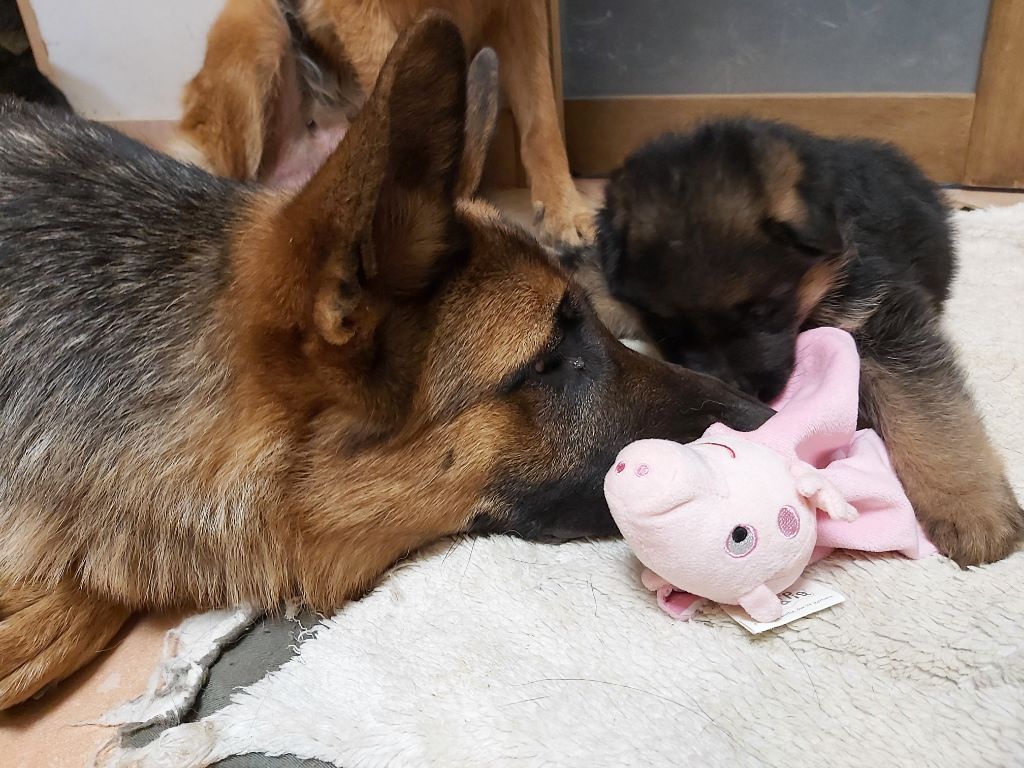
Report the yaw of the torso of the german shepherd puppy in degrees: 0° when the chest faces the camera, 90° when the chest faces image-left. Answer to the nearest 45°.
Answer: approximately 0°

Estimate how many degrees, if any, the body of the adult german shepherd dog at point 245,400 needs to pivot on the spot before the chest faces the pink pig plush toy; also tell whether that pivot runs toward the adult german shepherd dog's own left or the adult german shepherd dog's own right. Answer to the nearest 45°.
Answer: approximately 45° to the adult german shepherd dog's own right

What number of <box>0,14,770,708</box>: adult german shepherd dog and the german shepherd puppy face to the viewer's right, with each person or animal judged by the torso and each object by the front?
1

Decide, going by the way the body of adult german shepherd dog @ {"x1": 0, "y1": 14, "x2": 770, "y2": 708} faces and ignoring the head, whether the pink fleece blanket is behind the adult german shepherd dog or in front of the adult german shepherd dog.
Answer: in front

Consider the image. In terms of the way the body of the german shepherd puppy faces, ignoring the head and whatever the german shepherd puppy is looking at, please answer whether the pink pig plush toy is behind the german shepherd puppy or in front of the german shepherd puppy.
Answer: in front

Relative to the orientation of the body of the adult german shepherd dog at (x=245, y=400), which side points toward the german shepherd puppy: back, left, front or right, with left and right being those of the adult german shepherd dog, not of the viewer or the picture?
front

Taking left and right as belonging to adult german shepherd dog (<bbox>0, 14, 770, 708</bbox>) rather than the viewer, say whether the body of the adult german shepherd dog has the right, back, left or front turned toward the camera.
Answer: right

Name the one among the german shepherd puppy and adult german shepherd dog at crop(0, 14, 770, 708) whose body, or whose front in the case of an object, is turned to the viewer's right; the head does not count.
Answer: the adult german shepherd dog
